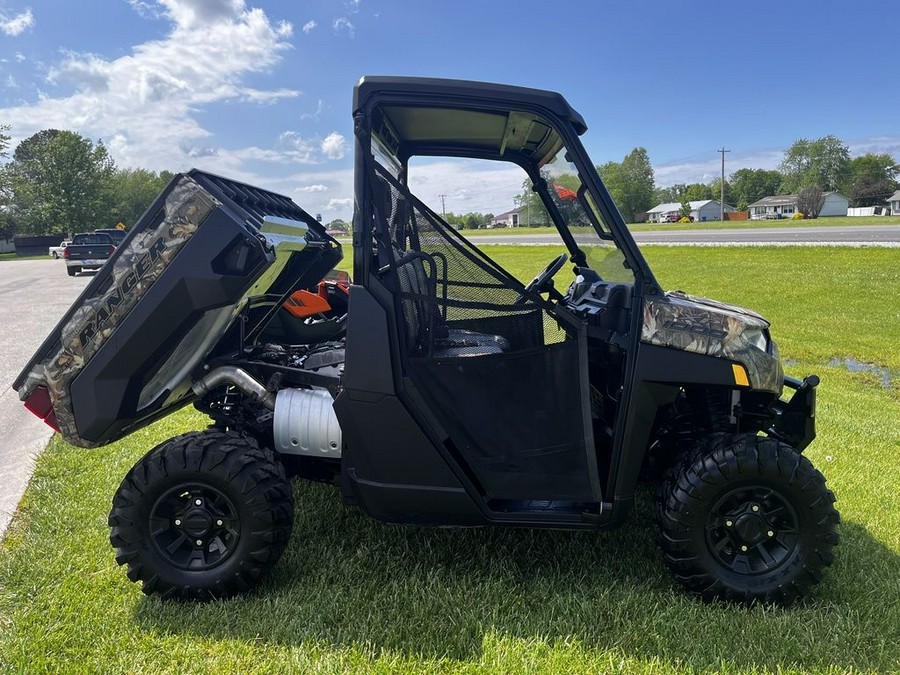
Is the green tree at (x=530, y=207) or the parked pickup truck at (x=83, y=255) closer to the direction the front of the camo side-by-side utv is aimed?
the green tree

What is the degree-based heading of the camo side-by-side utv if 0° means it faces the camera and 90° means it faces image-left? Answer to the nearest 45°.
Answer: approximately 270°

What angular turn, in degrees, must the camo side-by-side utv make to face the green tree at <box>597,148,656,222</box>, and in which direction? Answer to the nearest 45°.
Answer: approximately 45° to its left

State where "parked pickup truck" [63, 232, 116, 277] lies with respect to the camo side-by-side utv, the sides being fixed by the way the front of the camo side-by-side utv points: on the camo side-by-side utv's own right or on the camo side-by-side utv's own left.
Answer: on the camo side-by-side utv's own left
